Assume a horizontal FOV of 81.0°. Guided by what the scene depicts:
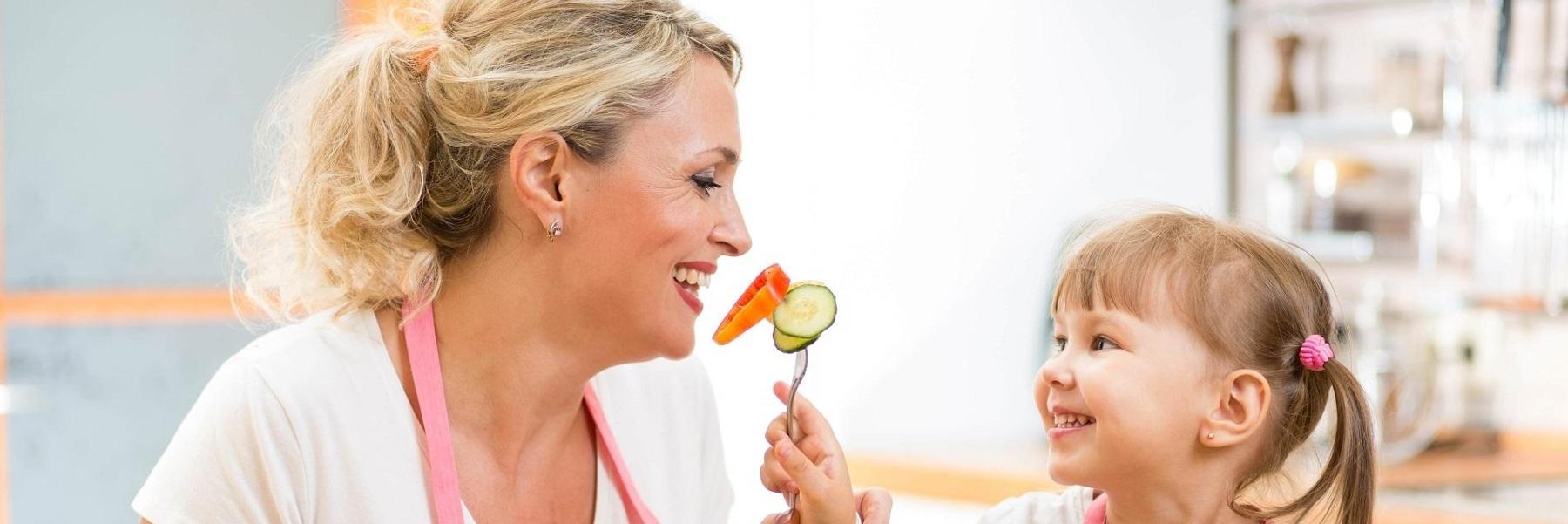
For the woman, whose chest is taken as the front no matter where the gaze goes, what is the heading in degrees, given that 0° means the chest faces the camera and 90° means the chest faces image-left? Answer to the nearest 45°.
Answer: approximately 315°

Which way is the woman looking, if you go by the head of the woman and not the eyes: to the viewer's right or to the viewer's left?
to the viewer's right

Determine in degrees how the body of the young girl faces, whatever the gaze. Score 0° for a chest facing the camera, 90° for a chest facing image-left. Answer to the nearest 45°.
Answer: approximately 45°

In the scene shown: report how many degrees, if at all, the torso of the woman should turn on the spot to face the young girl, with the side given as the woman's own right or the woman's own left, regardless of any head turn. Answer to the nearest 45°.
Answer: approximately 45° to the woman's own left

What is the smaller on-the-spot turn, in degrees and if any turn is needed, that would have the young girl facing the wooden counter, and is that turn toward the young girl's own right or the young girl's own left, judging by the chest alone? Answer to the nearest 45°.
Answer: approximately 135° to the young girl's own right

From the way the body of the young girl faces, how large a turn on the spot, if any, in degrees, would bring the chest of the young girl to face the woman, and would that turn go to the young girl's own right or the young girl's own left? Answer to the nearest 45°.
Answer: approximately 45° to the young girl's own right
